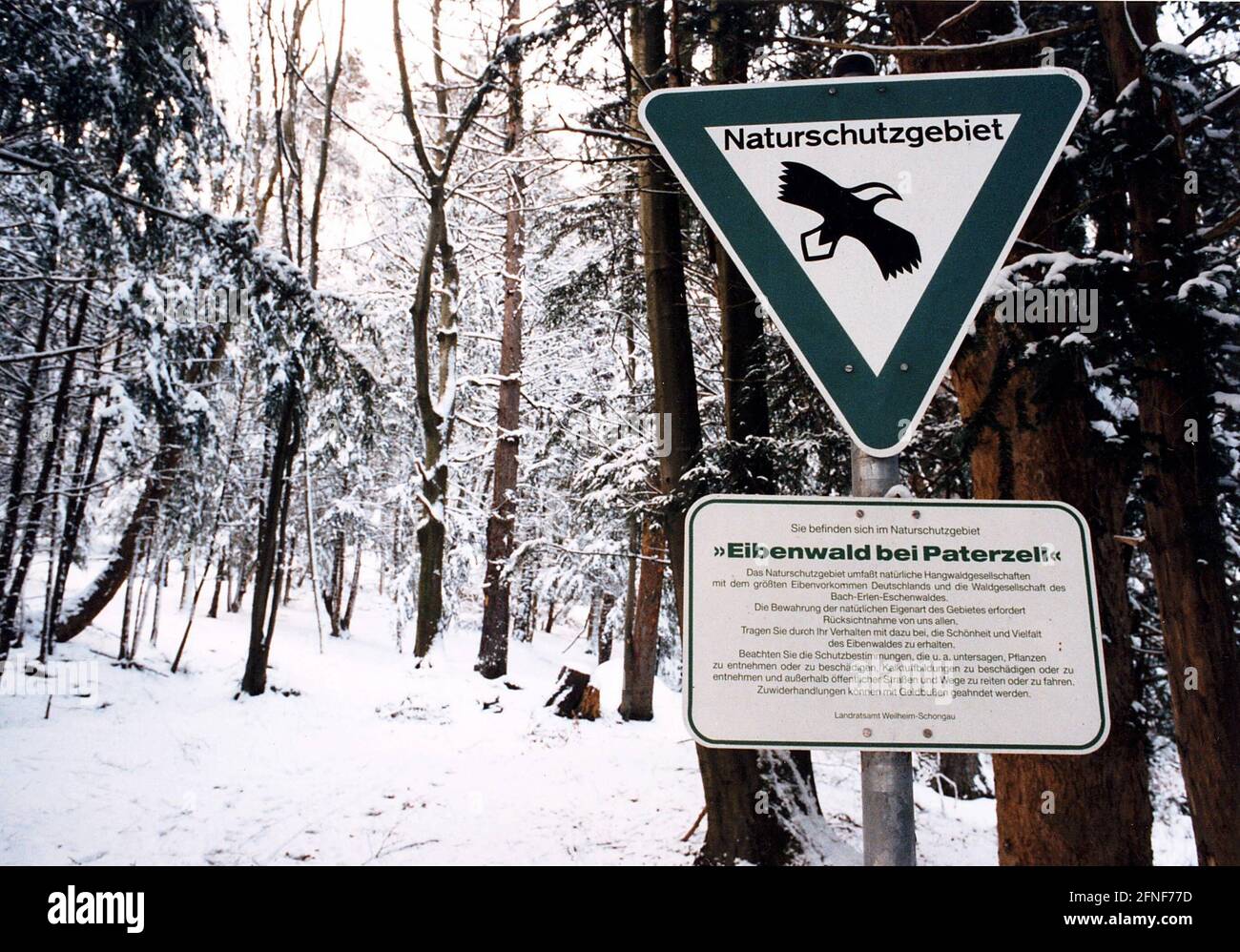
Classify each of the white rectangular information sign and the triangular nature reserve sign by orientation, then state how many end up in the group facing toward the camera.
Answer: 2

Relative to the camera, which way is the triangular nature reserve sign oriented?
toward the camera

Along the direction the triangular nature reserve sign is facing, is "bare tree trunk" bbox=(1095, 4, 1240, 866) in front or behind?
behind

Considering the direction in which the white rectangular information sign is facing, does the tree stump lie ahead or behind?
behind
